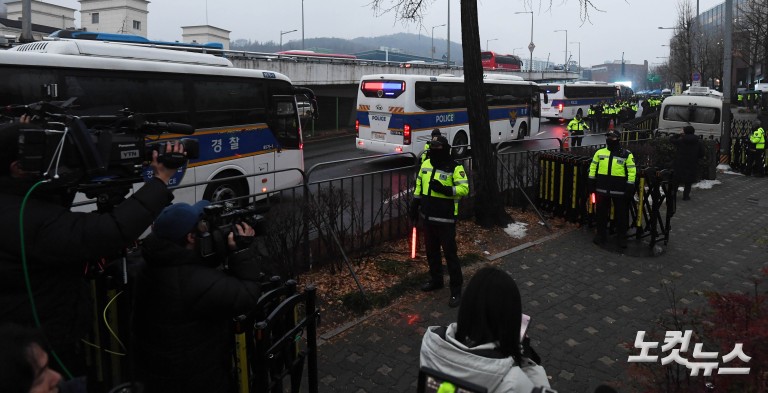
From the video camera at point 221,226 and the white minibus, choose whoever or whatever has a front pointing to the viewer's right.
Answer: the video camera

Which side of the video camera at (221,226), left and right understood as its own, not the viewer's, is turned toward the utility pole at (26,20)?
left

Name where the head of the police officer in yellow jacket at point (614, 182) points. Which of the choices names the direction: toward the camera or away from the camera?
toward the camera

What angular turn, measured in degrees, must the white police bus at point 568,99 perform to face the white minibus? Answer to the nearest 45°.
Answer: approximately 135° to its right

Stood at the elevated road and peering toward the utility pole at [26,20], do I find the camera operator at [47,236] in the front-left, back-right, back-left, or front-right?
front-left

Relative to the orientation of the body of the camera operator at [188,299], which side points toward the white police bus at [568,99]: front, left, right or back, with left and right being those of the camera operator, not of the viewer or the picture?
front

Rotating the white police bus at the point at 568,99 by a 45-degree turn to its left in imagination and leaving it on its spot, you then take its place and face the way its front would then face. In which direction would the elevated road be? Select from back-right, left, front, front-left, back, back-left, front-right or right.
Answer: back-left

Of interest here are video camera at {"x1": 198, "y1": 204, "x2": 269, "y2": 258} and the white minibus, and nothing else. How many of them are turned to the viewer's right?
1

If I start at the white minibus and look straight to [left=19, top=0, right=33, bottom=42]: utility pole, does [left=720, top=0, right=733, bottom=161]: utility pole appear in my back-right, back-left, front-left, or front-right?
front-left

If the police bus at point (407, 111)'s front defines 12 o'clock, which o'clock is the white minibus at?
The white minibus is roughly at 1 o'clock from the police bus.

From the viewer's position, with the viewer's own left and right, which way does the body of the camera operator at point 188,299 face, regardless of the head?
facing away from the viewer and to the right of the viewer

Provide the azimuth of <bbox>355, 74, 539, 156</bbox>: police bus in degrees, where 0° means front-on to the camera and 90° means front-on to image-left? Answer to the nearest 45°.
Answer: approximately 225°
